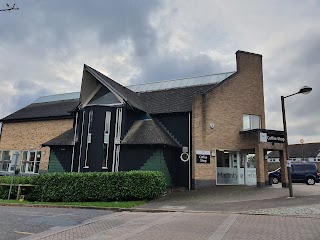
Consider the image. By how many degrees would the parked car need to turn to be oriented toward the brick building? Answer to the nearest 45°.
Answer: approximately 45° to its left

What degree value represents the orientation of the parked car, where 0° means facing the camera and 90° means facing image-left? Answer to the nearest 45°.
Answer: approximately 90°

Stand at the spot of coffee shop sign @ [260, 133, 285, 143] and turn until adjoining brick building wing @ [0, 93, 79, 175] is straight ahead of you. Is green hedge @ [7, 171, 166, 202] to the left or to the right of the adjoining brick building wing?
left

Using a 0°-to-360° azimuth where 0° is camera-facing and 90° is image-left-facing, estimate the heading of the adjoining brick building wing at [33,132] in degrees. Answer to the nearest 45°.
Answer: approximately 0°

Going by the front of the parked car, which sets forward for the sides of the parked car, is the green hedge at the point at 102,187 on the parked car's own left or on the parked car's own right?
on the parked car's own left

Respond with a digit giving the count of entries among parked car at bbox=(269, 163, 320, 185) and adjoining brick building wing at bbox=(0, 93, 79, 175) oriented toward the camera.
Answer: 1

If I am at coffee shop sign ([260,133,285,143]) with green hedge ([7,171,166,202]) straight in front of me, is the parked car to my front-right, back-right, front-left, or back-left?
back-right
